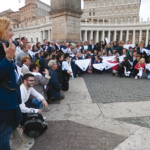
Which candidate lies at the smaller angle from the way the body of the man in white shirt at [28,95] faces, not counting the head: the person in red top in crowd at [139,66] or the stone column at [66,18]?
the person in red top in crowd

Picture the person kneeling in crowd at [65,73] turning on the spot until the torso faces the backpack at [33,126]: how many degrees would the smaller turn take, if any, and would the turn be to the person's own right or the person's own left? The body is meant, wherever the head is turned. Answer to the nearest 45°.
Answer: approximately 90° to the person's own right

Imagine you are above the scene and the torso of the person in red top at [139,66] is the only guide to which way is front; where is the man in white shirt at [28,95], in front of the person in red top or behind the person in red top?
in front
